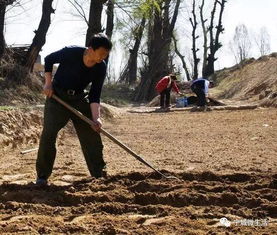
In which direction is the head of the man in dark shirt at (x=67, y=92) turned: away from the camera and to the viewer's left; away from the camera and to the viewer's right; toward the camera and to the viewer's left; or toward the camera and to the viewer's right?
toward the camera and to the viewer's right

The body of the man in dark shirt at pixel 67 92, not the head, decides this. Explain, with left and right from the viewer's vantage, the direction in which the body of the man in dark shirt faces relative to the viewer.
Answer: facing the viewer and to the right of the viewer

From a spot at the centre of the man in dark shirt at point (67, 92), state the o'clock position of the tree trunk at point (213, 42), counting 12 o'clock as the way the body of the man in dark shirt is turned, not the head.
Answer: The tree trunk is roughly at 8 o'clock from the man in dark shirt.

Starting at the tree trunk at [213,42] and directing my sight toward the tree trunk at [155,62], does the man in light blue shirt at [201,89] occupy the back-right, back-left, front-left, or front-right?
front-left

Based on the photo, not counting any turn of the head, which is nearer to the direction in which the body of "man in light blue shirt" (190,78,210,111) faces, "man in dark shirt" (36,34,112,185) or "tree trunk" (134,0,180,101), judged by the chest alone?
the tree trunk

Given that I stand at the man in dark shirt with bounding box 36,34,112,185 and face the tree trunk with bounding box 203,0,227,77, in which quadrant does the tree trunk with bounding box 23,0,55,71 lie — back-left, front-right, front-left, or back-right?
front-left

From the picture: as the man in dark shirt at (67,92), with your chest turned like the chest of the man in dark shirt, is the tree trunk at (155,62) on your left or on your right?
on your left

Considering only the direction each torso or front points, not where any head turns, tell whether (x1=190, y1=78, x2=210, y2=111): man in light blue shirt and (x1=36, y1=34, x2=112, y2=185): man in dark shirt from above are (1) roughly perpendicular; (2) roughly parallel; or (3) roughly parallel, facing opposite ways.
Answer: roughly perpendicular

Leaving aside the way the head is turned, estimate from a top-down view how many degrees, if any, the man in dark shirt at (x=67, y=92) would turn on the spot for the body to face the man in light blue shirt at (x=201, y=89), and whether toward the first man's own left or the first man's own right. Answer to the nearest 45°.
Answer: approximately 135° to the first man's own left

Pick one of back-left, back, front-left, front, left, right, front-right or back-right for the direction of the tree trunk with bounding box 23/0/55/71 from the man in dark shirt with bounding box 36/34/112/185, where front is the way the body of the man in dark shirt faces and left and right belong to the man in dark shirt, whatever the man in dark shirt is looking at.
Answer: back-left
